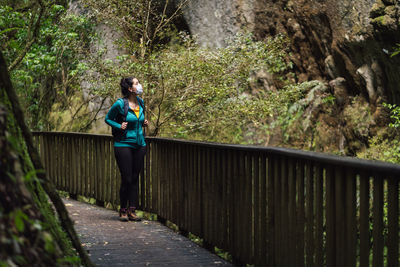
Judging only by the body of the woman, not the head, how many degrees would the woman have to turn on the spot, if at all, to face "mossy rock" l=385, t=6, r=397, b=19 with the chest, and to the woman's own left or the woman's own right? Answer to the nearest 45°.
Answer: approximately 90° to the woman's own left

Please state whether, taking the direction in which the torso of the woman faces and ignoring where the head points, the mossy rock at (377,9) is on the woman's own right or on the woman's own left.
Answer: on the woman's own left

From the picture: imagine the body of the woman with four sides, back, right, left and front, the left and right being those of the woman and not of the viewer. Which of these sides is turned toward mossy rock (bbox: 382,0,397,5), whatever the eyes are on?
left

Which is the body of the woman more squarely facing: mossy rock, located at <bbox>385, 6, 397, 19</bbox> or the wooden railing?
the wooden railing

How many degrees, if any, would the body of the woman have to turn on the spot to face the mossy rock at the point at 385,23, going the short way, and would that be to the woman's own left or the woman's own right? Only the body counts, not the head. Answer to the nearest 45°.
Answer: approximately 90° to the woman's own left

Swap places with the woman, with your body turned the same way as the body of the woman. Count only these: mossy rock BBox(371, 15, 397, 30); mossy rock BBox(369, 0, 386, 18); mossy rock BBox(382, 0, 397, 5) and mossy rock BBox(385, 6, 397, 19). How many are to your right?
0

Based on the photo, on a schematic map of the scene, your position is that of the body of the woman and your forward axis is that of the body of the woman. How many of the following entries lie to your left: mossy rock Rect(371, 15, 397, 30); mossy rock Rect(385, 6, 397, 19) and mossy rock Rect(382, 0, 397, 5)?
3

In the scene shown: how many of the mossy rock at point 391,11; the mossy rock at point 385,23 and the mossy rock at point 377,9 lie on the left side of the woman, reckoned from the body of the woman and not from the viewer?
3

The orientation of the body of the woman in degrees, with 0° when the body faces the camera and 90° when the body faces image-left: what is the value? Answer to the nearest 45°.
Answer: approximately 315°
